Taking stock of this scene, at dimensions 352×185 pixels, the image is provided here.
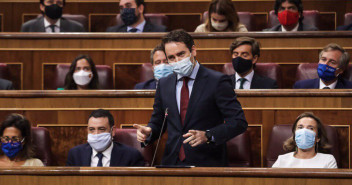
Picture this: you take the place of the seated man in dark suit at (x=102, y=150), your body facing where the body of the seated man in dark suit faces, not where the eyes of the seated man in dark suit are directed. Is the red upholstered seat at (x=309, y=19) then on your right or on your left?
on your left

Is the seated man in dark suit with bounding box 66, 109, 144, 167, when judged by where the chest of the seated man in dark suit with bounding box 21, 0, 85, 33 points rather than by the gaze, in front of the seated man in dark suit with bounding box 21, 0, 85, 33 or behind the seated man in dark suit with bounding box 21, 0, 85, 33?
in front

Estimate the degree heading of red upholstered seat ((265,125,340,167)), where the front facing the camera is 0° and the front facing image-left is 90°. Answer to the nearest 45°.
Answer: approximately 0°

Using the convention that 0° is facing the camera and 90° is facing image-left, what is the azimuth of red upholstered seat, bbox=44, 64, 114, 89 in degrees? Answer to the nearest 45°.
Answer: approximately 0°

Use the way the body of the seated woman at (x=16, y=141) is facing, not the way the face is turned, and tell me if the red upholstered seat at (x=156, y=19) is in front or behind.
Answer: behind

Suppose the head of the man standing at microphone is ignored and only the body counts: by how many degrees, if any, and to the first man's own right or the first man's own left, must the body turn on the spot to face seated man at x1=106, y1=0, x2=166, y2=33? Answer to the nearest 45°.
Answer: approximately 135° to the first man's own right
